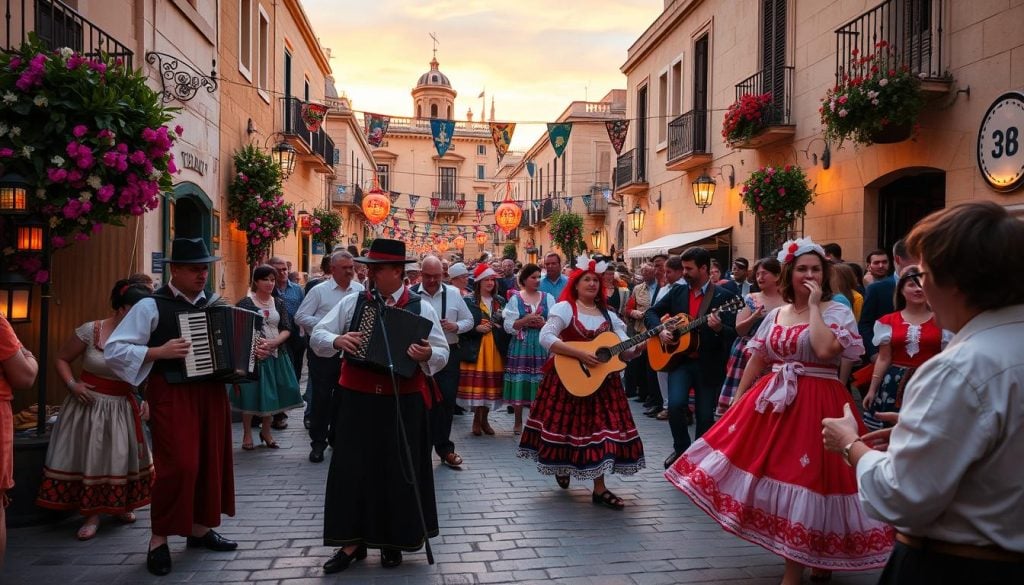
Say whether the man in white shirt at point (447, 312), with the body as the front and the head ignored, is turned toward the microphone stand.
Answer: yes

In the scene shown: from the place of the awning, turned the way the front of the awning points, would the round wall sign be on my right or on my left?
on my left

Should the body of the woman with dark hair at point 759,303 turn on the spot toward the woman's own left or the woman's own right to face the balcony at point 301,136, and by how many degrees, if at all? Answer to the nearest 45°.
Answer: approximately 90° to the woman's own right

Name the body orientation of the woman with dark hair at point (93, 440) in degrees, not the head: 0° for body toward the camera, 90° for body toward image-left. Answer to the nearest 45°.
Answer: approximately 315°

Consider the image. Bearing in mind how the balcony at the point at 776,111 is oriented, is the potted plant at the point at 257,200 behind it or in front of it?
in front

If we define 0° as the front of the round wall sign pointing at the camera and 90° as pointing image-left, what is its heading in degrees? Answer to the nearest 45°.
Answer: approximately 45°

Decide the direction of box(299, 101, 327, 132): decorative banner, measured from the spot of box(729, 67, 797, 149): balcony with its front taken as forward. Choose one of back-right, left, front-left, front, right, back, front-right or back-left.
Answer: front-right

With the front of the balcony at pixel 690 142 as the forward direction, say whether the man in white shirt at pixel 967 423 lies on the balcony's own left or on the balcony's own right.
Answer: on the balcony's own left

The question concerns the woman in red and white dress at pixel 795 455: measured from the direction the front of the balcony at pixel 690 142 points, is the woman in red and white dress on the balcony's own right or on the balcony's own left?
on the balcony's own left

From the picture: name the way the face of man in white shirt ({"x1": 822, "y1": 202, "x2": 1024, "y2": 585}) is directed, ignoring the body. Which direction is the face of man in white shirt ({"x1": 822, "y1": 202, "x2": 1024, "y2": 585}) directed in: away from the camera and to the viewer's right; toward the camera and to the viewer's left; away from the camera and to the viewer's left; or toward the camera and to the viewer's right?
away from the camera and to the viewer's left
